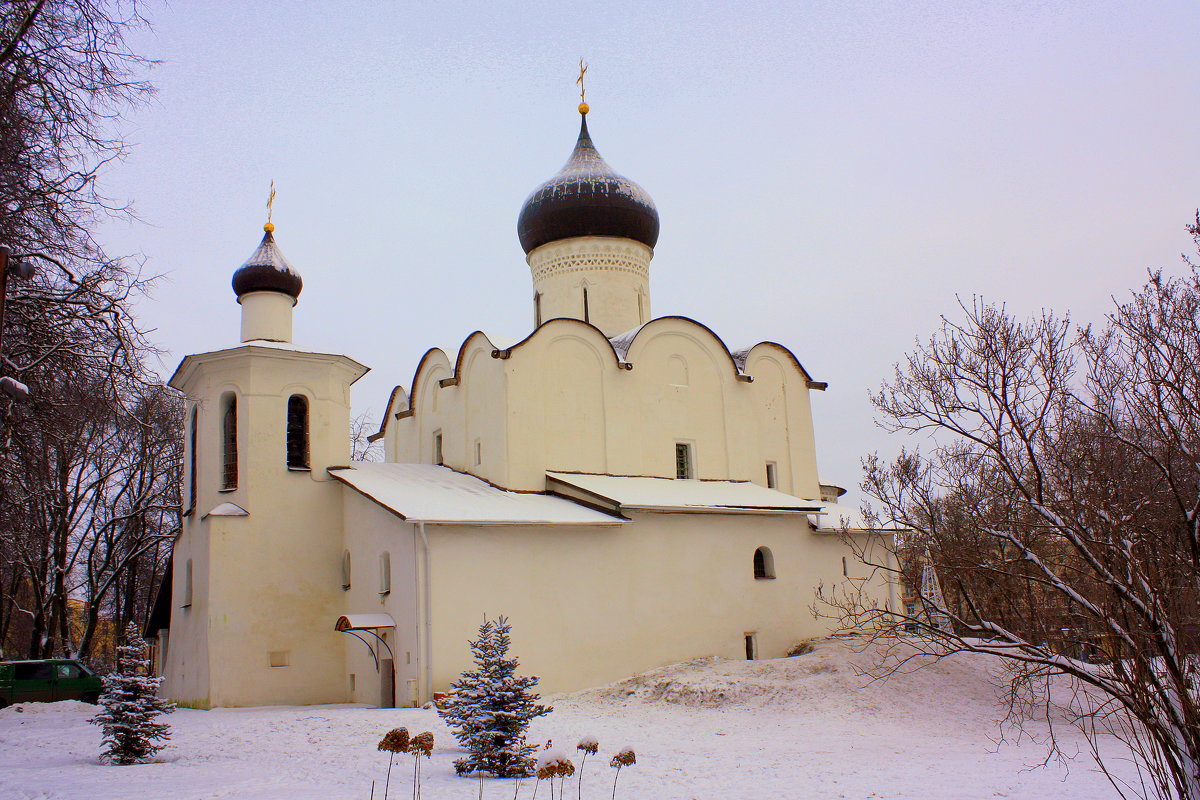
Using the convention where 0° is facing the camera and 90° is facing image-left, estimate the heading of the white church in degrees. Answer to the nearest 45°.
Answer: approximately 45°

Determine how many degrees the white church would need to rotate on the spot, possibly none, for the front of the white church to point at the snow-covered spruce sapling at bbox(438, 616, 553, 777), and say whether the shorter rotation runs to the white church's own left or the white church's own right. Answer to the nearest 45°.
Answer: approximately 45° to the white church's own left

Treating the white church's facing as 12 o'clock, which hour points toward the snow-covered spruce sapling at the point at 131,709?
The snow-covered spruce sapling is roughly at 11 o'clock from the white church.
